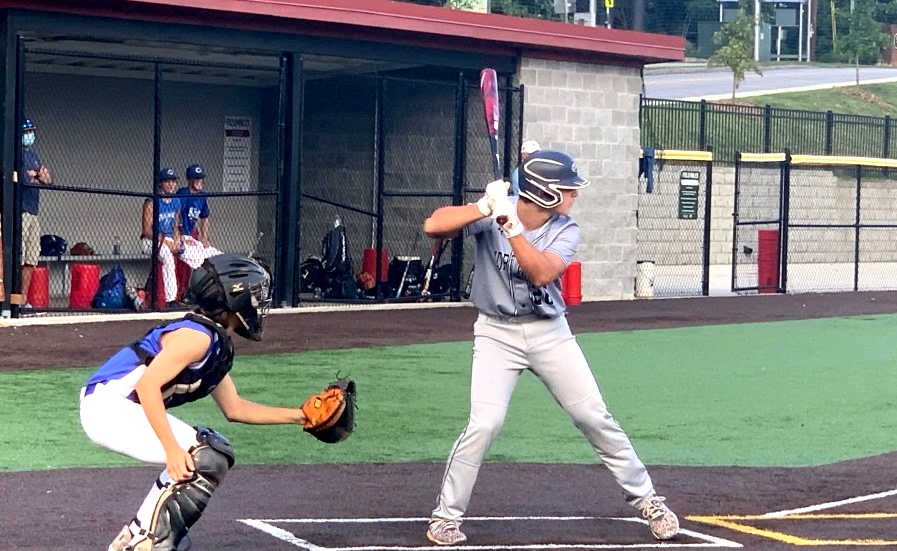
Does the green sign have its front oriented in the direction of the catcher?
yes

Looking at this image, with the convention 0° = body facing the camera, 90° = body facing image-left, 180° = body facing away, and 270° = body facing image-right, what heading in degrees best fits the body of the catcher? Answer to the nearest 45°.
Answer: approximately 270°

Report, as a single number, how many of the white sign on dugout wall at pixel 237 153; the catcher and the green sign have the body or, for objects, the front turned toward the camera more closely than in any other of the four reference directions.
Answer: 2

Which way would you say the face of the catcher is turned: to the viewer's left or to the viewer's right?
to the viewer's right

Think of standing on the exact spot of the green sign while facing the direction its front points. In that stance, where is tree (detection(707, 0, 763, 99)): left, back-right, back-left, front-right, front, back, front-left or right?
back

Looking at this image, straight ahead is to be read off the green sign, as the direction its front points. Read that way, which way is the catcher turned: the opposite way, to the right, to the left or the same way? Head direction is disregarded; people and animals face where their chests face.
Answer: to the left

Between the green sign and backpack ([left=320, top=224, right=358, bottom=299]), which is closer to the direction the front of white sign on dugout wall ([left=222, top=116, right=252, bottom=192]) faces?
the backpack

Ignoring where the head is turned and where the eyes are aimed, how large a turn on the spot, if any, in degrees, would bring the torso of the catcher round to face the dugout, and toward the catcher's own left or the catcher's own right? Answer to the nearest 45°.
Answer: approximately 90° to the catcher's own left

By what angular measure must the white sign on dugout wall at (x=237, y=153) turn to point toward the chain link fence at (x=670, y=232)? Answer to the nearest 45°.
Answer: approximately 135° to its left

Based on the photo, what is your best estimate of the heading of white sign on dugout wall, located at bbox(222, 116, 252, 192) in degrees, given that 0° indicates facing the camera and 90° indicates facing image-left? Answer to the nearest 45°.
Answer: approximately 0°

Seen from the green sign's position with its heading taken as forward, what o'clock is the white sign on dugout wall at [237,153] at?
The white sign on dugout wall is roughly at 3 o'clock from the green sign.
